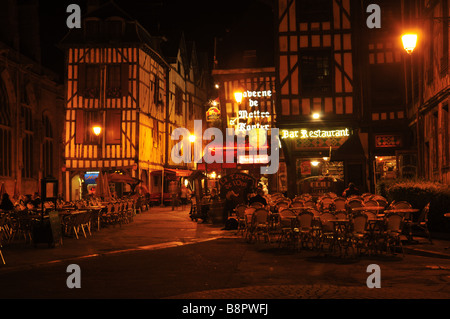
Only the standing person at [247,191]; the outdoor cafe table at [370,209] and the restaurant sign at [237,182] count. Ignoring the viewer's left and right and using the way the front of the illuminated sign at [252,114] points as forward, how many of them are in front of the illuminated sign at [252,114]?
3

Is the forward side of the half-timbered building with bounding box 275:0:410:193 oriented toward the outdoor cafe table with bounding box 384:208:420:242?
yes

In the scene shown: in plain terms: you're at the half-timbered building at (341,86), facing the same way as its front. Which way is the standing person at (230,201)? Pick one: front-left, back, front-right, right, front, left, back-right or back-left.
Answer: front-right

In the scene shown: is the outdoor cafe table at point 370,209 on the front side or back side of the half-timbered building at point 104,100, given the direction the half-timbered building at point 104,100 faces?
on the front side

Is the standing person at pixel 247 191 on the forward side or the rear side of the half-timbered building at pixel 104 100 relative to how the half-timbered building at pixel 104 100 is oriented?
on the forward side

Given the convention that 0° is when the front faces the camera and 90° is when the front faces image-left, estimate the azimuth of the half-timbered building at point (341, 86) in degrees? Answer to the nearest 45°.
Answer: approximately 0°

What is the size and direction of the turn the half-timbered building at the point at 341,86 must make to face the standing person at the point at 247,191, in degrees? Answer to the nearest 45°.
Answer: approximately 45° to its right

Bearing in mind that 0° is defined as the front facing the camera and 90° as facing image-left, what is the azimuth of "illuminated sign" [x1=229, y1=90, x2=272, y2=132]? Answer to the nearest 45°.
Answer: approximately 0°

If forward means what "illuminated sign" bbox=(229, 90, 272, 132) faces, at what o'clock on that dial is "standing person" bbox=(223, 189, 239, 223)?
The standing person is roughly at 12 o'clock from the illuminated sign.

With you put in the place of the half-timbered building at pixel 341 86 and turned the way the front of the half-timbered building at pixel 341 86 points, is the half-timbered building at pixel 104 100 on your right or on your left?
on your right

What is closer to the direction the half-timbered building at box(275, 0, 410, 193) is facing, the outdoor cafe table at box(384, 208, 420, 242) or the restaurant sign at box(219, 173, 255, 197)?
the outdoor cafe table

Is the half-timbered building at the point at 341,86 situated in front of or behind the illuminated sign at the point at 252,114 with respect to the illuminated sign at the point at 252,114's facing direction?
in front
